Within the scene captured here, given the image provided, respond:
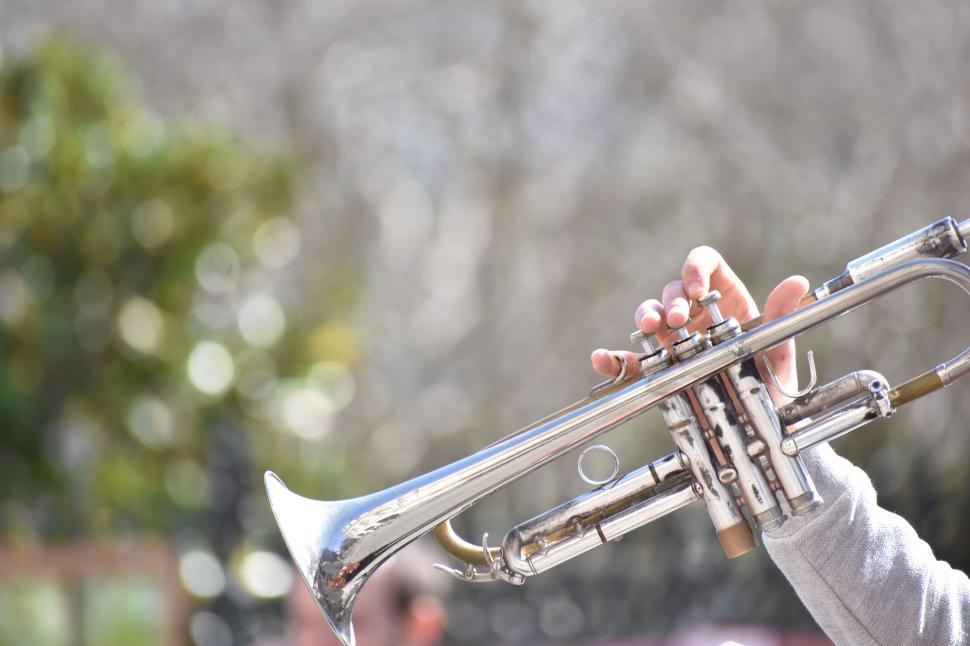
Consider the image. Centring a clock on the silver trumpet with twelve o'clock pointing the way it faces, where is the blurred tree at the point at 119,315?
The blurred tree is roughly at 2 o'clock from the silver trumpet.

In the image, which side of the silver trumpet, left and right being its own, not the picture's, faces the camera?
left
